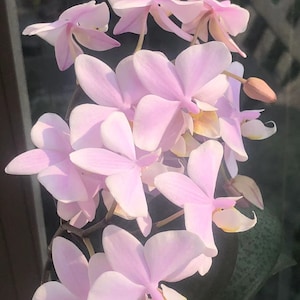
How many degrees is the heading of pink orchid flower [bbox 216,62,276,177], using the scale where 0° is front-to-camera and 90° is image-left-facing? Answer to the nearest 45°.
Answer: approximately 270°

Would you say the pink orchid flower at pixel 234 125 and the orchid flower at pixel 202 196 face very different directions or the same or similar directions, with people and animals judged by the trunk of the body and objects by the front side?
same or similar directions

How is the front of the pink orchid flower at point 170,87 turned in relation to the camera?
facing the viewer and to the right of the viewer
